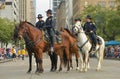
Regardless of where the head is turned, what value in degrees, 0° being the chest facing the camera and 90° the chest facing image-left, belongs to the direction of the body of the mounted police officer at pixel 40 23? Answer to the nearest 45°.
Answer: approximately 45°

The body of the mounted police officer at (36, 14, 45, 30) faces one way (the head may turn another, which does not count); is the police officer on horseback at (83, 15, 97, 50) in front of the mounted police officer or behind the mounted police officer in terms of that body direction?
behind

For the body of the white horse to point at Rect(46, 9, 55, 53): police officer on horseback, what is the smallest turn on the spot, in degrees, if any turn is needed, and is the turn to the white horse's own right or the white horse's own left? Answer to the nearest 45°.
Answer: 0° — it already faces them

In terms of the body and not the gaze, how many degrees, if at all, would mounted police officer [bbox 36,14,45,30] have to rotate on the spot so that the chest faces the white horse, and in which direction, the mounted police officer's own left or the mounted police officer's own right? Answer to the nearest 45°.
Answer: approximately 135° to the mounted police officer's own left
